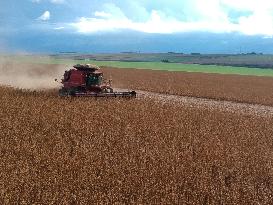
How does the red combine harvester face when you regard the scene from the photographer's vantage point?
facing the viewer and to the right of the viewer
